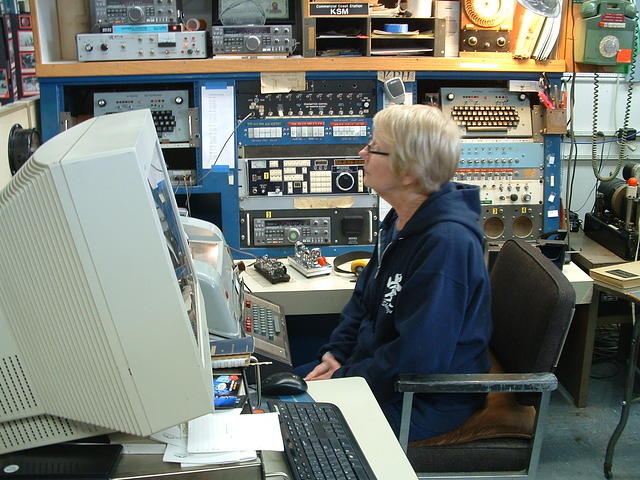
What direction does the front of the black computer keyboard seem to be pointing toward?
to the viewer's right

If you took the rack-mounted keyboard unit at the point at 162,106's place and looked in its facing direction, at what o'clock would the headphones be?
The headphones is roughly at 10 o'clock from the rack-mounted keyboard unit.

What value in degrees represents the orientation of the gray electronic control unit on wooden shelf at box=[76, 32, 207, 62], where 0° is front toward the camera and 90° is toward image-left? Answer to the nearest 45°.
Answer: approximately 0°

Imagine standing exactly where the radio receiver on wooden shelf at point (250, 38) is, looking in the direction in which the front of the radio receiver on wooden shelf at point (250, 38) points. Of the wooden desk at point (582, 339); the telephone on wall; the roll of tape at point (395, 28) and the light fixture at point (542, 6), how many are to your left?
4

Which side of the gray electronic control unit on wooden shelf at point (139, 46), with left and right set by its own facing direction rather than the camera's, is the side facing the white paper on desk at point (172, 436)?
front

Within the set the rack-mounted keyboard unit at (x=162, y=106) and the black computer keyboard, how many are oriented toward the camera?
1

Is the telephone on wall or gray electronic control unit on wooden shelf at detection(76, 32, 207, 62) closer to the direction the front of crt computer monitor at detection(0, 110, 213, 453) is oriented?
the telephone on wall

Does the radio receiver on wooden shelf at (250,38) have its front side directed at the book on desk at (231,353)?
yes

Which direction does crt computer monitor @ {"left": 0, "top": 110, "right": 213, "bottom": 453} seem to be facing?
to the viewer's right

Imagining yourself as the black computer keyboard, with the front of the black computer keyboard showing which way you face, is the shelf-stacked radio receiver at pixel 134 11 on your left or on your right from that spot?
on your left

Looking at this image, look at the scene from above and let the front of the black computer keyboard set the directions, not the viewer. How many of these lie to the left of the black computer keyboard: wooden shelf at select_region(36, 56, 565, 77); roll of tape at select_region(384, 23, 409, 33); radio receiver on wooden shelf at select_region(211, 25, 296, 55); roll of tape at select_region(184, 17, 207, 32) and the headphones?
5
